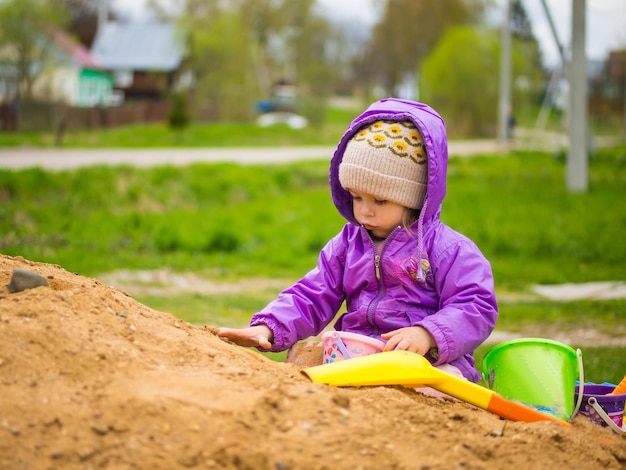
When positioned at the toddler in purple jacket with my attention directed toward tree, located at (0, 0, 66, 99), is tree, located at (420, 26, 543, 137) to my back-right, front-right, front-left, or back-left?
front-right

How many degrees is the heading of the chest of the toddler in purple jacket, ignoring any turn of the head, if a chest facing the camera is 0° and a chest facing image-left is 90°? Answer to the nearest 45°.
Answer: approximately 45°

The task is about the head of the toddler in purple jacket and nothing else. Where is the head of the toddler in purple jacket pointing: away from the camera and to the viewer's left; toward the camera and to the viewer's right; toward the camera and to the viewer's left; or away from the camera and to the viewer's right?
toward the camera and to the viewer's left

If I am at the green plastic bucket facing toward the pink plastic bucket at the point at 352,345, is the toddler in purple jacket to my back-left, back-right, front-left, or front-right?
front-right

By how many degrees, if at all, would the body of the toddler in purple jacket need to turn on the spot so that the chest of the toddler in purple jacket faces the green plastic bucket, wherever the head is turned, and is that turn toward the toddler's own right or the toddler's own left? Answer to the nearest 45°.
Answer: approximately 135° to the toddler's own left

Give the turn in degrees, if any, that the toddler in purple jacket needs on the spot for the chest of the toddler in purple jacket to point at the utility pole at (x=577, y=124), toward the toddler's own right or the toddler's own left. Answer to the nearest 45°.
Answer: approximately 135° to the toddler's own right

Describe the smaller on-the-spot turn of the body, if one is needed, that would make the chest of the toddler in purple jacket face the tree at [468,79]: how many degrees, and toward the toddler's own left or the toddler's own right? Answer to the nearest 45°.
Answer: approximately 135° to the toddler's own right

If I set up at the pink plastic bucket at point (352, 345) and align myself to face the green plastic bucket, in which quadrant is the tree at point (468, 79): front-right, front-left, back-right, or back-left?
front-left
